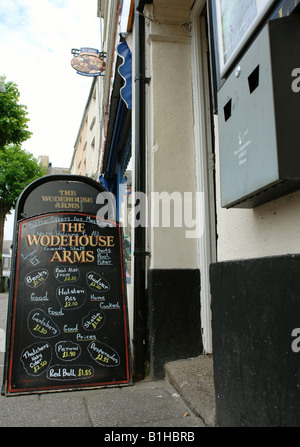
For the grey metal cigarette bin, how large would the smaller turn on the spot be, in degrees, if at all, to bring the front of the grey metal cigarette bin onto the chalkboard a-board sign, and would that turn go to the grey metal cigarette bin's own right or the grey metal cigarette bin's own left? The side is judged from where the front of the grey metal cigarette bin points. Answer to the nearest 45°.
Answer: approximately 90° to the grey metal cigarette bin's own right

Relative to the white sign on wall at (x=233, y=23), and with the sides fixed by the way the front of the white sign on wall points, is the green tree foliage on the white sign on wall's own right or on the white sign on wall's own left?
on the white sign on wall's own right

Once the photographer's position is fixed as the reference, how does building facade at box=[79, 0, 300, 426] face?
facing the viewer and to the left of the viewer

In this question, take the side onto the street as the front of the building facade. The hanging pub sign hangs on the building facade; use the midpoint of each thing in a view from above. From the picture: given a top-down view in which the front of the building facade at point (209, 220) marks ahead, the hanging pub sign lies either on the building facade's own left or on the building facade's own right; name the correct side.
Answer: on the building facade's own right

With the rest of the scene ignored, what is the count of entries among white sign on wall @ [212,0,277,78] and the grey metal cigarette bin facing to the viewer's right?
0

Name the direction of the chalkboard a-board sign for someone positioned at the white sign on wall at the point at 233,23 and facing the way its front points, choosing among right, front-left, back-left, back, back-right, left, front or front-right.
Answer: right

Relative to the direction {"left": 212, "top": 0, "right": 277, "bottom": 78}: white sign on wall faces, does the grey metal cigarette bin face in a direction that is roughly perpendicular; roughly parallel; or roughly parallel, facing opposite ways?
roughly parallel

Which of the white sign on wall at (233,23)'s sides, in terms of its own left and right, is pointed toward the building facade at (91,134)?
right

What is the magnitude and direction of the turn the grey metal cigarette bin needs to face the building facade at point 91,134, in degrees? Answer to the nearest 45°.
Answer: approximately 90° to its right

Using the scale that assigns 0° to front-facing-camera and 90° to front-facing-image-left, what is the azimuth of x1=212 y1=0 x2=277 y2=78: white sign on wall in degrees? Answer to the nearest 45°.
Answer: approximately 45°
